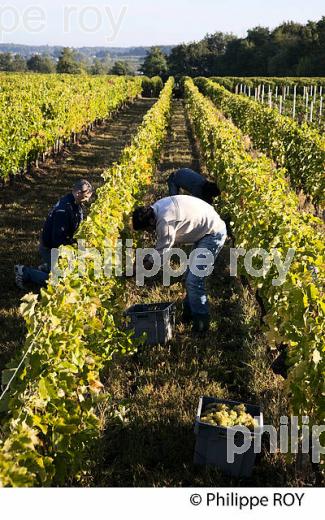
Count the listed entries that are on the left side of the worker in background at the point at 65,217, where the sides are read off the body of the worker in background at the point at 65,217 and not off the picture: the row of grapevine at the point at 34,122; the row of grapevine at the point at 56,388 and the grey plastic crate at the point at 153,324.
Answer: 1

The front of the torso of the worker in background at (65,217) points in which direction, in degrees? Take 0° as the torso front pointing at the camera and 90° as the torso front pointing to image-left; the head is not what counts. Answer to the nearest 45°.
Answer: approximately 270°

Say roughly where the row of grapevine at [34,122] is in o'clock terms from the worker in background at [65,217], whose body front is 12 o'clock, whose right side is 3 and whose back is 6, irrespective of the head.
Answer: The row of grapevine is roughly at 9 o'clock from the worker in background.

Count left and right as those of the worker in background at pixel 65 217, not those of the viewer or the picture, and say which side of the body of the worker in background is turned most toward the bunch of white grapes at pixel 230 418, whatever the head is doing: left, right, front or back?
right

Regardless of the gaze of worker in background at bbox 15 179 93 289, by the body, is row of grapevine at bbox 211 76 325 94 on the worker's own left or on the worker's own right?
on the worker's own left

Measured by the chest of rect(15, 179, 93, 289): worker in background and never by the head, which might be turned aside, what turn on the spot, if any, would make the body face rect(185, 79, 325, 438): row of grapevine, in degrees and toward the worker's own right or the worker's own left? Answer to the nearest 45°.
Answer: approximately 45° to the worker's own right

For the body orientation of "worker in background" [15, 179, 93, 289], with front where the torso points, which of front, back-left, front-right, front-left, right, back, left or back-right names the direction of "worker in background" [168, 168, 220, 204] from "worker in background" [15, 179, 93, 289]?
front-left

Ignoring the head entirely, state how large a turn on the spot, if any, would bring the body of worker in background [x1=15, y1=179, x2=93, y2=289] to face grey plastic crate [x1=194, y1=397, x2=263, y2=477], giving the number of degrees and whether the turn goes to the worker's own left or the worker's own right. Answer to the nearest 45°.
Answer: approximately 90° to the worker's own right
